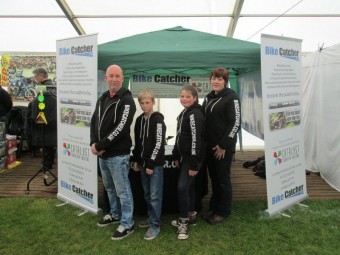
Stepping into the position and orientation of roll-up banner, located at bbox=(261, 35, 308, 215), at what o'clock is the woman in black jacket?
The woman in black jacket is roughly at 3 o'clock from the roll-up banner.

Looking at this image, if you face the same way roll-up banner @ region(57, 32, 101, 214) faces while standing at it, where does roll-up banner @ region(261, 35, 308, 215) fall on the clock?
roll-up banner @ region(261, 35, 308, 215) is roughly at 8 o'clock from roll-up banner @ region(57, 32, 101, 214).

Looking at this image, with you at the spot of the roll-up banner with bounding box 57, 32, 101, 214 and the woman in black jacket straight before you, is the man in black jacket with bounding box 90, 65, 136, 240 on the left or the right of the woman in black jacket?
right

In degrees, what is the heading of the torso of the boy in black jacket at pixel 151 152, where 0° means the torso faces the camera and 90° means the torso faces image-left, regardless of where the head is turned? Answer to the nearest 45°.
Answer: approximately 45°

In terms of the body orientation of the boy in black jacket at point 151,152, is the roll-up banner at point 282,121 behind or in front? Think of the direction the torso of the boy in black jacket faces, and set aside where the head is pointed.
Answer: behind

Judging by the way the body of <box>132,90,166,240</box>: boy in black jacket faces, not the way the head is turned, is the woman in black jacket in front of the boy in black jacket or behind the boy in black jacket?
behind
